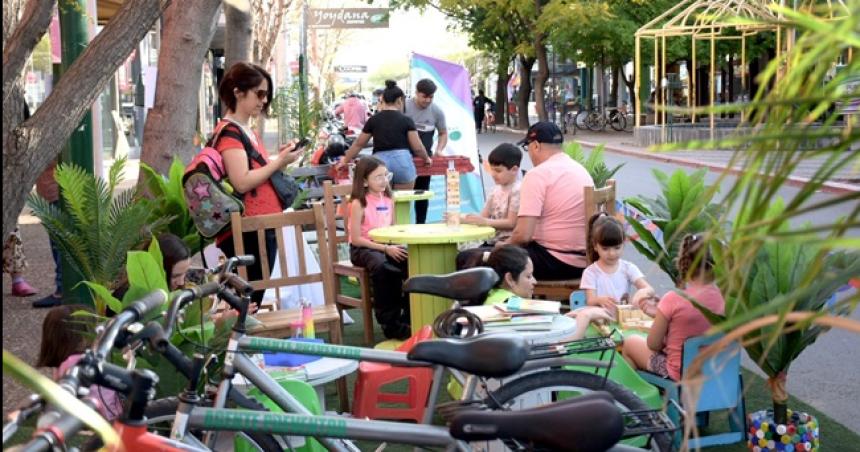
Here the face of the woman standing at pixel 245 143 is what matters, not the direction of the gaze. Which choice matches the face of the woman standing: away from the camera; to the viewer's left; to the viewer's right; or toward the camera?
to the viewer's right

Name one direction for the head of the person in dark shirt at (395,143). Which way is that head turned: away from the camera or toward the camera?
away from the camera

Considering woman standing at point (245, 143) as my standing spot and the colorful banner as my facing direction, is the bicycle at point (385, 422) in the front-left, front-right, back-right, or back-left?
back-right

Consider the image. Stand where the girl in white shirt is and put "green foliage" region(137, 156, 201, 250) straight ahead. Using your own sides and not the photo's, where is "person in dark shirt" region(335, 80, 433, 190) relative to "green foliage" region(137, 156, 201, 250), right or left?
right

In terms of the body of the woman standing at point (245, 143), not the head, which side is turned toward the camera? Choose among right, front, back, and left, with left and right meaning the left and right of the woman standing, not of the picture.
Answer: right

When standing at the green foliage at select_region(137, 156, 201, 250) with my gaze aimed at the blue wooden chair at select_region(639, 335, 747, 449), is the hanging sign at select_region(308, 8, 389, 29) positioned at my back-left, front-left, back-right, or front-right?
back-left
